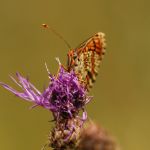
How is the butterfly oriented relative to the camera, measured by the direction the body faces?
to the viewer's left
